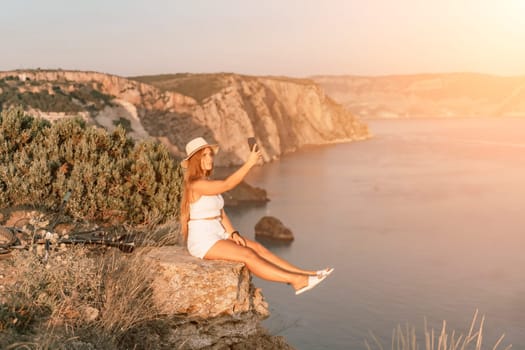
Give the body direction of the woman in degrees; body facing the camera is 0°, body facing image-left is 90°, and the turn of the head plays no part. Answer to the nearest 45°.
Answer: approximately 270°
